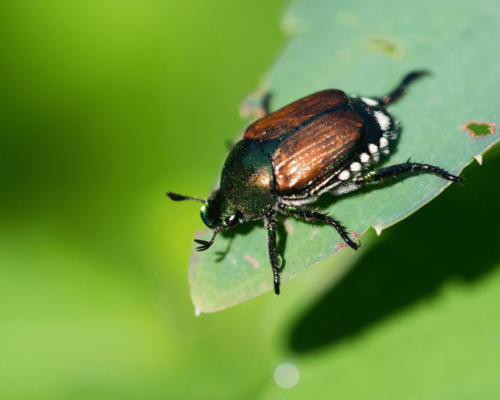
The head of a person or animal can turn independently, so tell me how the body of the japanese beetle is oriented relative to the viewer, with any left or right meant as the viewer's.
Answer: facing the viewer and to the left of the viewer
